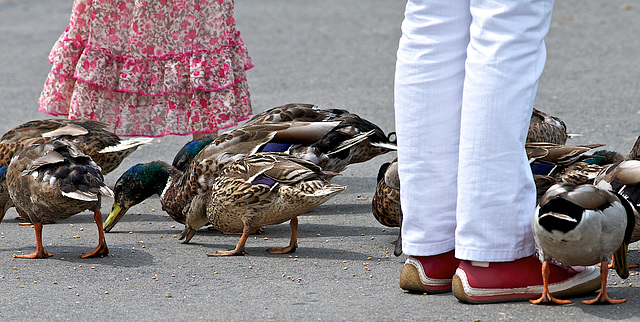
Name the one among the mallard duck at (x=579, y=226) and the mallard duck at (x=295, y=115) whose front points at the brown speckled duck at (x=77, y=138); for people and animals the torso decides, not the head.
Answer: the mallard duck at (x=295, y=115)

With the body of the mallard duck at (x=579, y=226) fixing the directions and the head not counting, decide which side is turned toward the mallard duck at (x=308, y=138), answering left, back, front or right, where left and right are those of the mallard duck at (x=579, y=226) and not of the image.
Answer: left

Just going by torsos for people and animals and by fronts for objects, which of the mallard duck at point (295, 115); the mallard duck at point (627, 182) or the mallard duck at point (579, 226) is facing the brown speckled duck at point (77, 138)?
the mallard duck at point (295, 115)

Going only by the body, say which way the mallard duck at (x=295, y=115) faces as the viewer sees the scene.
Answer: to the viewer's left

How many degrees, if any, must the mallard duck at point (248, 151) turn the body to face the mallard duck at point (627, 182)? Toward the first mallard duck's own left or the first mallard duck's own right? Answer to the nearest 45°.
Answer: approximately 135° to the first mallard duck's own left

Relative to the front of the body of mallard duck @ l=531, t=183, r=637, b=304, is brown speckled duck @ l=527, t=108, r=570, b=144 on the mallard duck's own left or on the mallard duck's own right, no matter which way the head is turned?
on the mallard duck's own left

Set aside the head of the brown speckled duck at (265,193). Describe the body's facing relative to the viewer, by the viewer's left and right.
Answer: facing to the left of the viewer

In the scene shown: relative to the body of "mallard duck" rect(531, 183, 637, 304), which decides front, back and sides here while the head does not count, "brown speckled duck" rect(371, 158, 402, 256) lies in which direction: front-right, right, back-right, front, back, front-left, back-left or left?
left

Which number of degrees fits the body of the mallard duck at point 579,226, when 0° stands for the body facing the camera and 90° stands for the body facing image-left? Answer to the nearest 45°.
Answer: approximately 225°

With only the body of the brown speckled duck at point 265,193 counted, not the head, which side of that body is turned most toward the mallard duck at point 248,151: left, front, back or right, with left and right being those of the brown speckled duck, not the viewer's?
right

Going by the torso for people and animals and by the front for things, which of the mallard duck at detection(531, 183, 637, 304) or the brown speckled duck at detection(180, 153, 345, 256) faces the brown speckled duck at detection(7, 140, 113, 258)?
the brown speckled duck at detection(180, 153, 345, 256)

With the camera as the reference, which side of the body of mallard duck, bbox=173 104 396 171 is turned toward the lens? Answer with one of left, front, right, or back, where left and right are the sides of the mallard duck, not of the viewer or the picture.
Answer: left

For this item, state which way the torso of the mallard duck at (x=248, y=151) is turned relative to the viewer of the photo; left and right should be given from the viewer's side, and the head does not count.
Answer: facing to the left of the viewer
